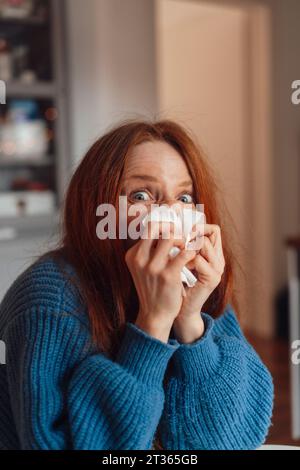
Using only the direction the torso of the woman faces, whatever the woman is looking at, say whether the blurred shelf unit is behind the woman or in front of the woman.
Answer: behind

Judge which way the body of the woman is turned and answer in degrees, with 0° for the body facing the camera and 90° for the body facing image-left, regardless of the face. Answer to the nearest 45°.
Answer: approximately 315°

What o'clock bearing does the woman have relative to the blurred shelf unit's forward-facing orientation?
The woman is roughly at 12 o'clock from the blurred shelf unit.

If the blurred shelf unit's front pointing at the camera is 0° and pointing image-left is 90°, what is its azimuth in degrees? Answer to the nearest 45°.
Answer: approximately 0°
